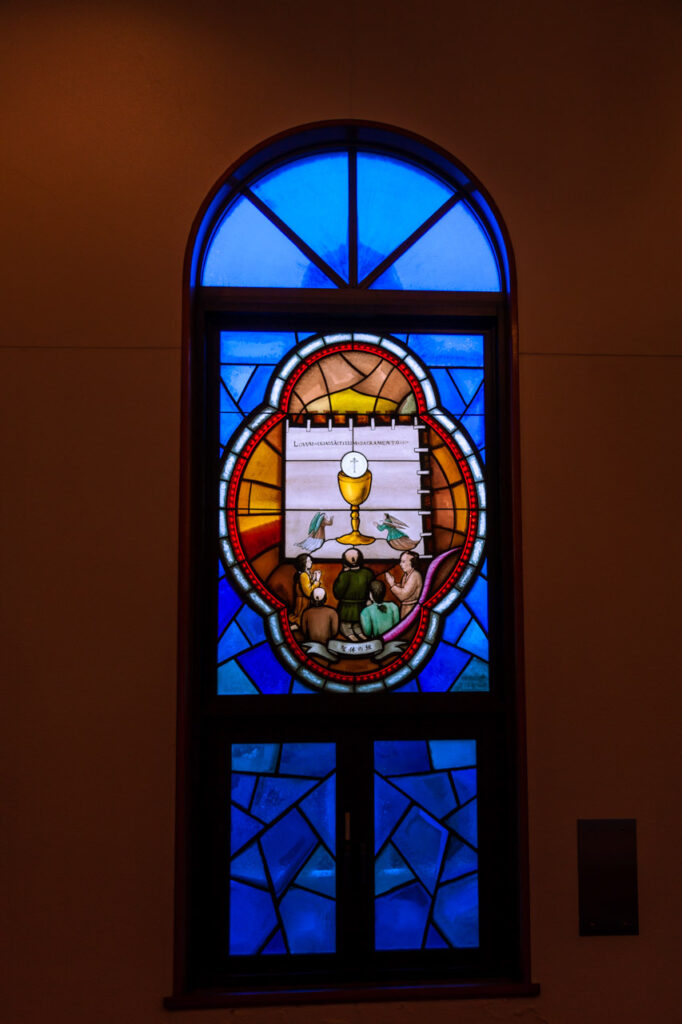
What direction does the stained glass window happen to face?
toward the camera
